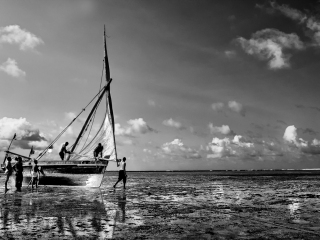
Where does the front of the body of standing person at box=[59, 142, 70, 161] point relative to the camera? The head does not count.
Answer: to the viewer's right

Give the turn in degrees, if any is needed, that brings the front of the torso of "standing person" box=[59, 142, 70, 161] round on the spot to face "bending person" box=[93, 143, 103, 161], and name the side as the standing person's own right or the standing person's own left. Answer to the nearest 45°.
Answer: approximately 45° to the standing person's own right
